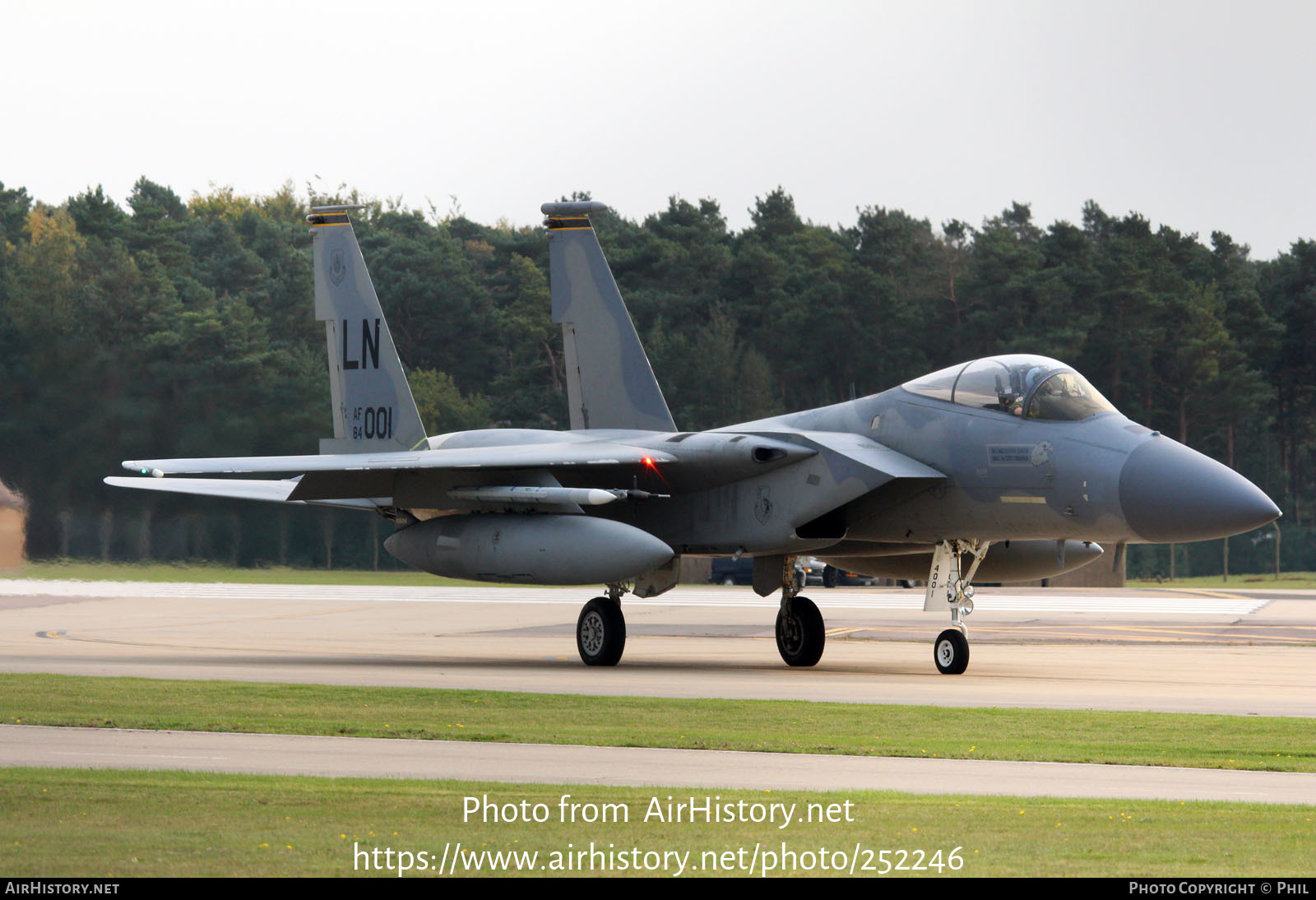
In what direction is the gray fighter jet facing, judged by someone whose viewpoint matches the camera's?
facing the viewer and to the right of the viewer
